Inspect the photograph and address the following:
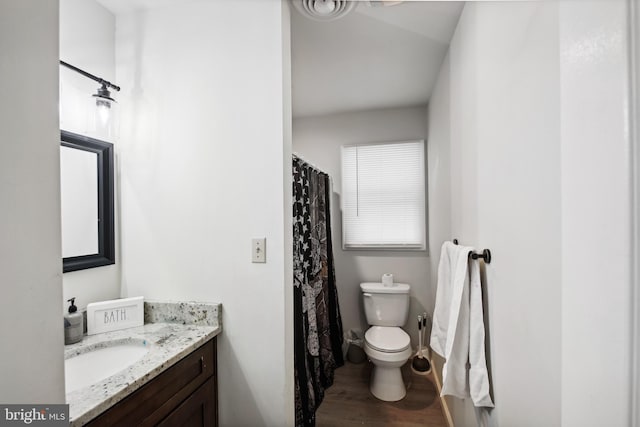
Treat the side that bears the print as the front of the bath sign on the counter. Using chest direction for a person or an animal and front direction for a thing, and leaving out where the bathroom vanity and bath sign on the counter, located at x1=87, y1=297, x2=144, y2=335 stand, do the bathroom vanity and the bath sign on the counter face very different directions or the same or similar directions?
same or similar directions

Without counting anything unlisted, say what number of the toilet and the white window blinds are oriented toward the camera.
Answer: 2

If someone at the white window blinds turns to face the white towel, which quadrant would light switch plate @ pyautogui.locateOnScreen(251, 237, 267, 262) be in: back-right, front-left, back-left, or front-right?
front-right

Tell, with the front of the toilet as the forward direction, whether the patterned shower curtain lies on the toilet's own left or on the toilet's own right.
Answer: on the toilet's own right

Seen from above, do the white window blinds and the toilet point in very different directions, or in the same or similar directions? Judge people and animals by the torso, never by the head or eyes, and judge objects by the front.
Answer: same or similar directions

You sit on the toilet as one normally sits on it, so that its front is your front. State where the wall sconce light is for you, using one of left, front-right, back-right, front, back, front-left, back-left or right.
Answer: front-right

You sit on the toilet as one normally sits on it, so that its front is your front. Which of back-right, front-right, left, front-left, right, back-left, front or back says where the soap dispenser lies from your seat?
front-right

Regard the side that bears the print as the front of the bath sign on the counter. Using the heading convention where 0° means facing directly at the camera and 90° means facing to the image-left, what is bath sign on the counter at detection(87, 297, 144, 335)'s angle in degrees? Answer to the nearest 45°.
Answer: approximately 315°

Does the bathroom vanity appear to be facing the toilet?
no

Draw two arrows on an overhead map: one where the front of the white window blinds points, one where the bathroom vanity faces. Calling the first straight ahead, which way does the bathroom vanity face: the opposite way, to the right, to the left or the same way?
to the left

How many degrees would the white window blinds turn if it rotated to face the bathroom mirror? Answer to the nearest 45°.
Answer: approximately 45° to its right

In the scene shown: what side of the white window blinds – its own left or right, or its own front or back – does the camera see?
front

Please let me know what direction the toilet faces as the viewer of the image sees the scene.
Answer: facing the viewer

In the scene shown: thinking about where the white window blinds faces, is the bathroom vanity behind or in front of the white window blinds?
in front

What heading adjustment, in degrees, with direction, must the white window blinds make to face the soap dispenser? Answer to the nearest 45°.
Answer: approximately 45° to its right

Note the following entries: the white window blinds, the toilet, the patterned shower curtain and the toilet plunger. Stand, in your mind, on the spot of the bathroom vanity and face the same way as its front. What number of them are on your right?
0
